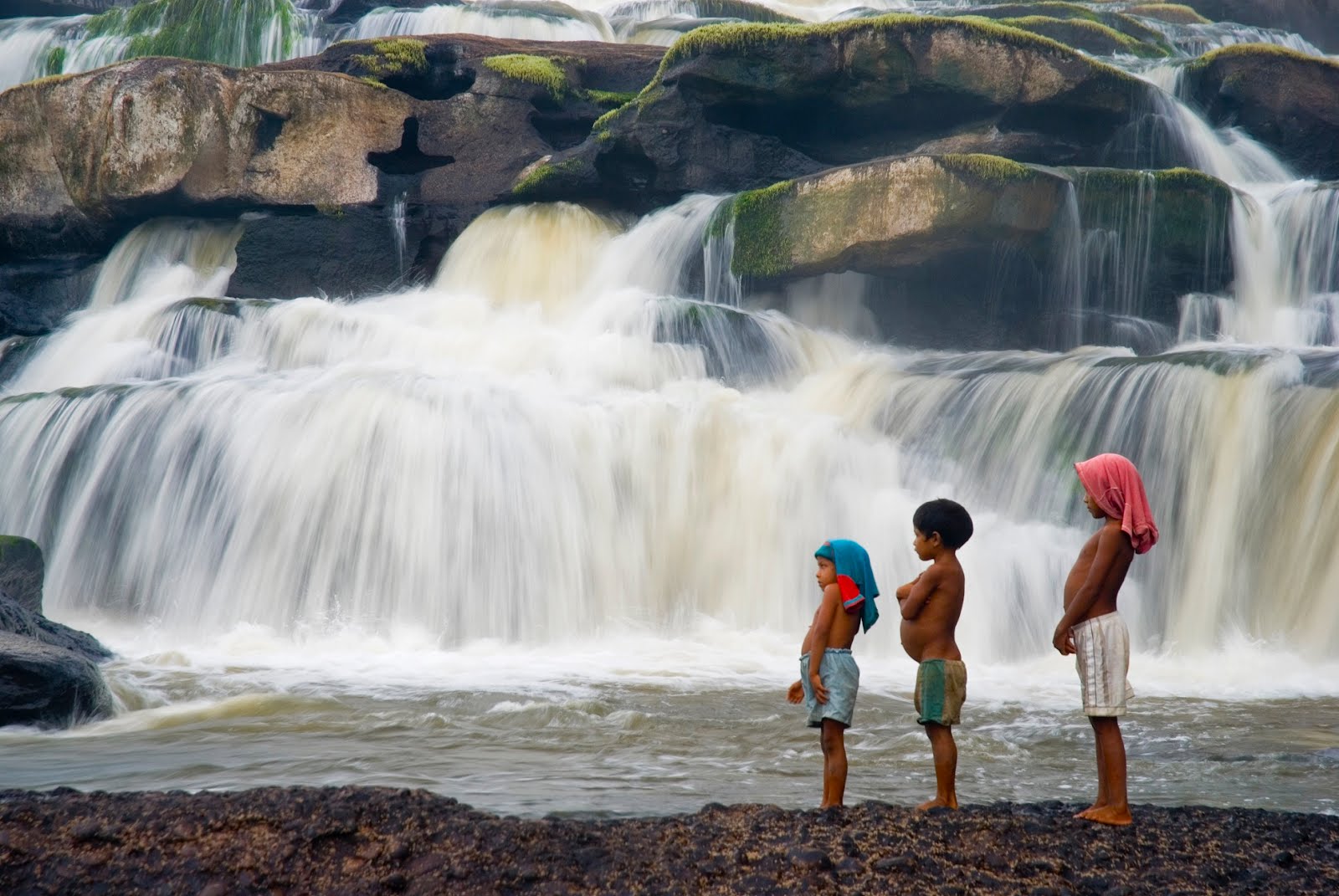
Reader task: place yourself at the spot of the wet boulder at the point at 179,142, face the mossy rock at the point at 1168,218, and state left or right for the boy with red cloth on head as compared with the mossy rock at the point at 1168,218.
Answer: right

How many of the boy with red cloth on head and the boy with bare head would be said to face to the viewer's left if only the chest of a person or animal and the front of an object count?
2

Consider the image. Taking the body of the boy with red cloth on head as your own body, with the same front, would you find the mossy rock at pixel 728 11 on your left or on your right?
on your right

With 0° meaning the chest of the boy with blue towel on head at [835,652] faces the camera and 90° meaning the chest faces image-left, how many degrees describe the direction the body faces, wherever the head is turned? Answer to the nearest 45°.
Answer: approximately 90°

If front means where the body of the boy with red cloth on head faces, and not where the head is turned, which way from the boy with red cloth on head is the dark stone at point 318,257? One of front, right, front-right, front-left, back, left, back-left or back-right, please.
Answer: front-right

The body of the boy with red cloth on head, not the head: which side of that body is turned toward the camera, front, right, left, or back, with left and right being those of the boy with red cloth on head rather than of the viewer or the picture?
left

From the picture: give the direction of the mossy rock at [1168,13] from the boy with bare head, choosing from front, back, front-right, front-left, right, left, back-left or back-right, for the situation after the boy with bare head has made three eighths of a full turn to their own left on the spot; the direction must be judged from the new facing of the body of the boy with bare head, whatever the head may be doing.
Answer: back-left

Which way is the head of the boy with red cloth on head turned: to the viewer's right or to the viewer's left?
to the viewer's left

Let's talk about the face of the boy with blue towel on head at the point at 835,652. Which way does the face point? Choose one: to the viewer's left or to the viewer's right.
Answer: to the viewer's left

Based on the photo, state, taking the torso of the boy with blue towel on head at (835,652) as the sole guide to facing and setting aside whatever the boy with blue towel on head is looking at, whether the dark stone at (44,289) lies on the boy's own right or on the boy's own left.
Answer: on the boy's own right

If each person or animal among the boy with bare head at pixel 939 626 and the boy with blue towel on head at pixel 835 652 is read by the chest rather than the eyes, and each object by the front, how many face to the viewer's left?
2

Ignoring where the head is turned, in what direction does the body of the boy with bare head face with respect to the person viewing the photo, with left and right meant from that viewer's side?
facing to the left of the viewer

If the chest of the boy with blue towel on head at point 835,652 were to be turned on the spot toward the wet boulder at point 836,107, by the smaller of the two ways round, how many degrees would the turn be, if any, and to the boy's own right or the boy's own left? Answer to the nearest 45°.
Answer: approximately 90° to the boy's own right
